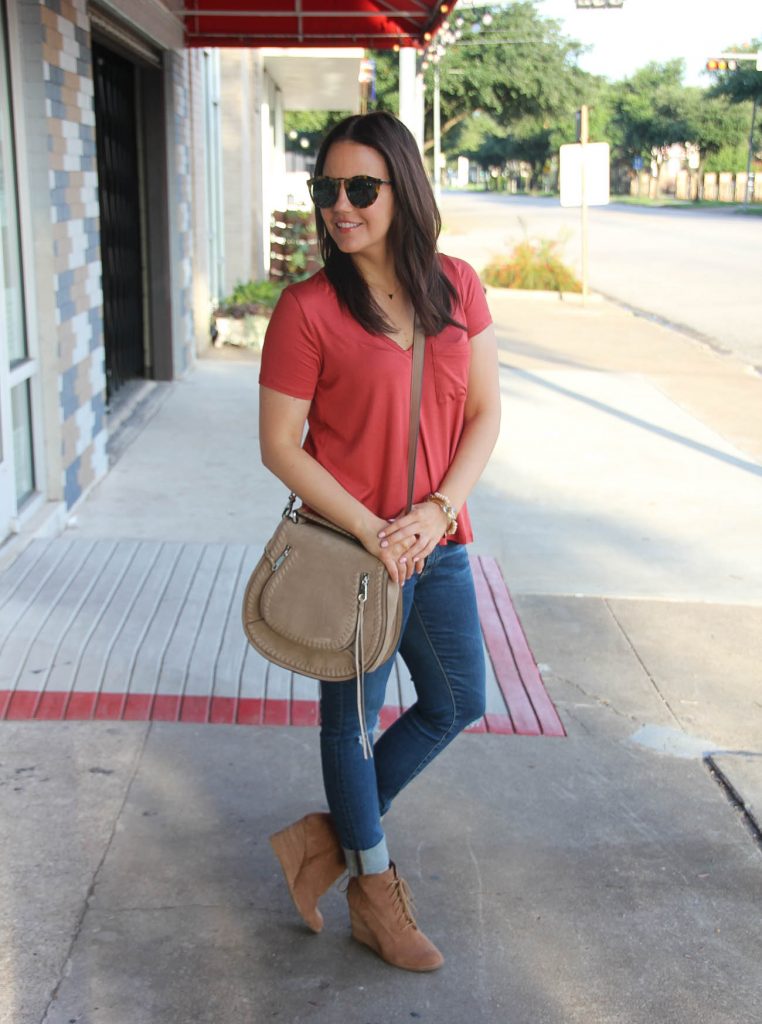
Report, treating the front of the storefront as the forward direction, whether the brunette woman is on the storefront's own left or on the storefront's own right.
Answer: on the storefront's own right

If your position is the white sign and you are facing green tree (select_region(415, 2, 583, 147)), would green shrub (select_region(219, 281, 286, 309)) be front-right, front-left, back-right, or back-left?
back-left

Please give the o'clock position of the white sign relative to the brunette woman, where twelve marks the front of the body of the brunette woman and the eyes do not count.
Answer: The white sign is roughly at 8 o'clock from the brunette woman.

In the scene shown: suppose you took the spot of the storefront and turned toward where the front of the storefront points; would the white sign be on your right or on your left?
on your left

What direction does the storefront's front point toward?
to the viewer's right
